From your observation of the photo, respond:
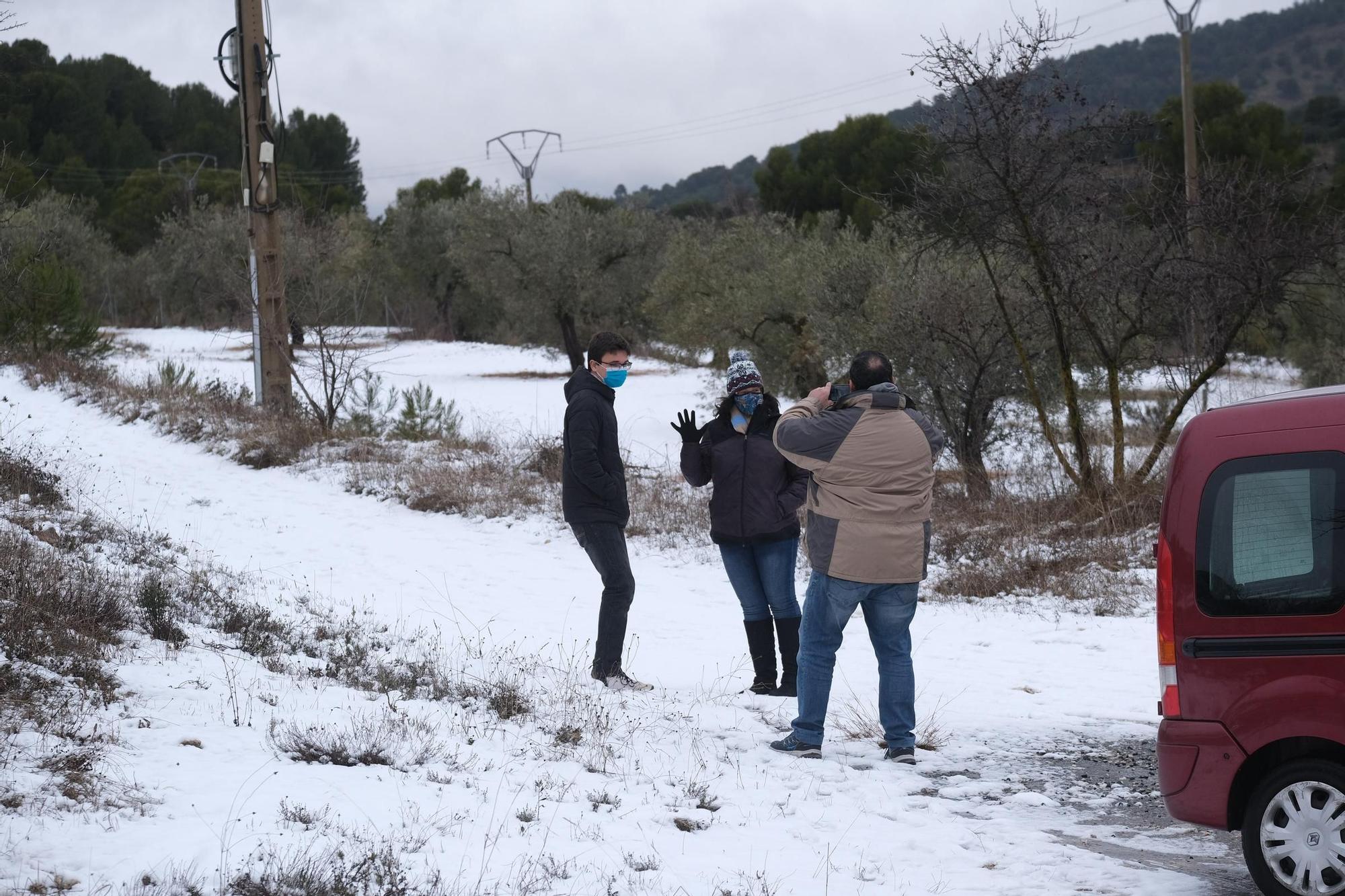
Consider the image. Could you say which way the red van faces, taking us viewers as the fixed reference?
facing to the right of the viewer

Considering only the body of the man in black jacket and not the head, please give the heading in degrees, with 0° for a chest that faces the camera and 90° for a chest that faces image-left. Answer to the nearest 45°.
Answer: approximately 270°

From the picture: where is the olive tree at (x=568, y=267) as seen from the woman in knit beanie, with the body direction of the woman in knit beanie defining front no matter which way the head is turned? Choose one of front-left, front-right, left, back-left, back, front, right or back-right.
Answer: back

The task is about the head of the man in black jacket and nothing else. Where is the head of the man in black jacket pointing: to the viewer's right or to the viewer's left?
to the viewer's right

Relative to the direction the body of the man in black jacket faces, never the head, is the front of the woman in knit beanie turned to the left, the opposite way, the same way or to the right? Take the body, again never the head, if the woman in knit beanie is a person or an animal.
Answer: to the right

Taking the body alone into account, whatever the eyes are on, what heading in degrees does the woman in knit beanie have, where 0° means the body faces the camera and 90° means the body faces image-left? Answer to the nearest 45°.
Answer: approximately 0°

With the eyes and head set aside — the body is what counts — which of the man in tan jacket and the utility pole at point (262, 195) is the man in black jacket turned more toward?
the man in tan jacket

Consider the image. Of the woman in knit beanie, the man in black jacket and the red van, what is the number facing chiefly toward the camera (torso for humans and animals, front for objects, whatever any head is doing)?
1

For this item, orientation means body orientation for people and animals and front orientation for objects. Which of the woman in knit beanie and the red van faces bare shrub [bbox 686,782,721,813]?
the woman in knit beanie
